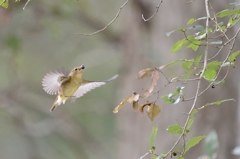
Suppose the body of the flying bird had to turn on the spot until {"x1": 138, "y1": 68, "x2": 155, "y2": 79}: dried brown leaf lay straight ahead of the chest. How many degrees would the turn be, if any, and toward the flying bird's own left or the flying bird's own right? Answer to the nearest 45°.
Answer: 0° — it already faces it

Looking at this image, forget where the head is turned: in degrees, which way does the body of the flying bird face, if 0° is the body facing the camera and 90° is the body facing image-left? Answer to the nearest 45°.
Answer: approximately 315°
